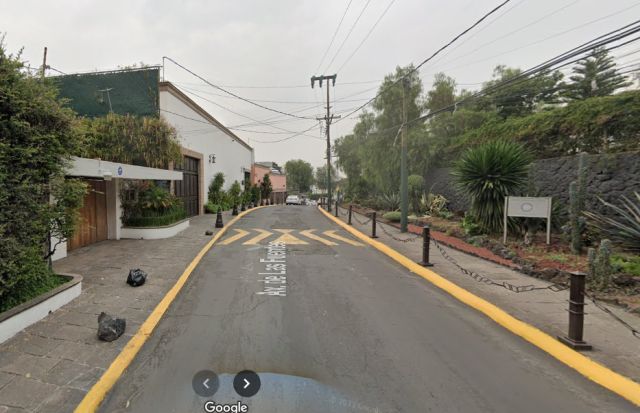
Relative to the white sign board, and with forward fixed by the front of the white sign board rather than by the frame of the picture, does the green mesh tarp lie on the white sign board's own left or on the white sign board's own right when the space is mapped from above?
on the white sign board's own right

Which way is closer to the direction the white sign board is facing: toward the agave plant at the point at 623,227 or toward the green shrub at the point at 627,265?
the green shrub

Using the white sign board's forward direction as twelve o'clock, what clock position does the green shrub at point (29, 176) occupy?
The green shrub is roughly at 1 o'clock from the white sign board.

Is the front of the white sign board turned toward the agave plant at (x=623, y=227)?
no

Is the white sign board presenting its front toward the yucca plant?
no

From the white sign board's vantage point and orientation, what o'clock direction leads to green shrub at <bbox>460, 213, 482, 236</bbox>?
The green shrub is roughly at 4 o'clock from the white sign board.

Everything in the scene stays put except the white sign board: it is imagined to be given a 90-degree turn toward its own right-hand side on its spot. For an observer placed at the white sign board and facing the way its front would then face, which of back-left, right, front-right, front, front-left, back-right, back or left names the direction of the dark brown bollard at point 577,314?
left

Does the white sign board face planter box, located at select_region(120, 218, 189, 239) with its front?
no

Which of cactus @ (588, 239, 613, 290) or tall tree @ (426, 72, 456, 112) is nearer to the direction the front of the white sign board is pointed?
the cactus

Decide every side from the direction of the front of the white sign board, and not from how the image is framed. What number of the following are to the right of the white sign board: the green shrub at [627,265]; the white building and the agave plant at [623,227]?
1

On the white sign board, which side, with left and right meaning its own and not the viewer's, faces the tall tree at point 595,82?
back

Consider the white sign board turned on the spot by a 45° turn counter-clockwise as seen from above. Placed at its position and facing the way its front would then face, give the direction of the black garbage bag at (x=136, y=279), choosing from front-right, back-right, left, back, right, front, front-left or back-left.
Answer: right

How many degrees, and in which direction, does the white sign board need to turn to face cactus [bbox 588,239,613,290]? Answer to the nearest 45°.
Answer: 0° — it already faces it
